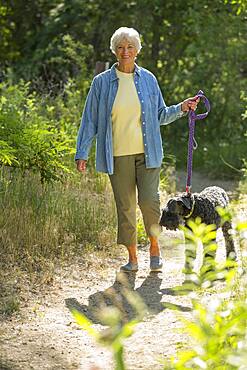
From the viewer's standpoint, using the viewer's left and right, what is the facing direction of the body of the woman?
facing the viewer
